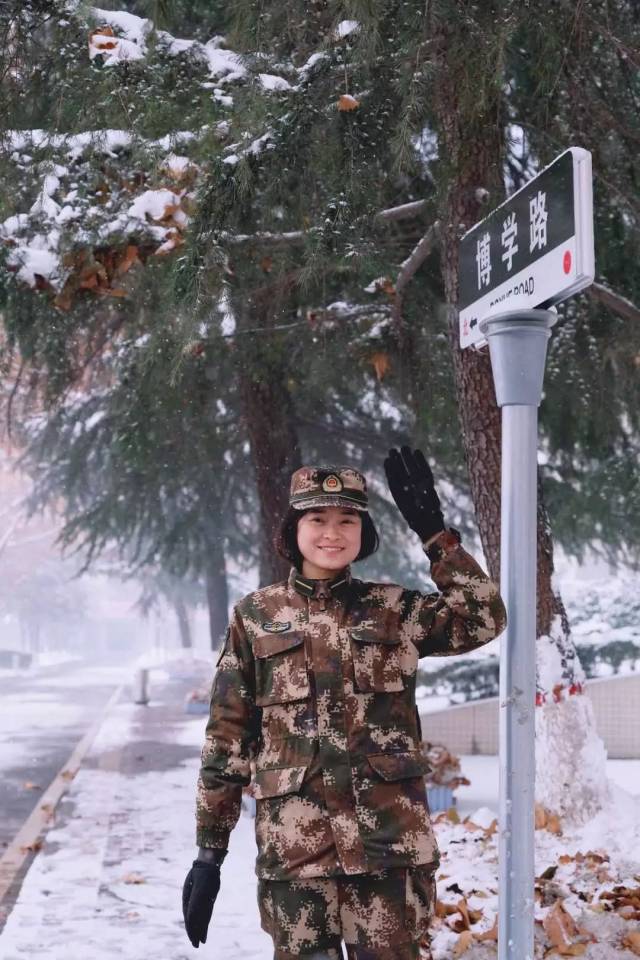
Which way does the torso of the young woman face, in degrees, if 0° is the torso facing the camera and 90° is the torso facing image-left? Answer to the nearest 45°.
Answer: approximately 0°

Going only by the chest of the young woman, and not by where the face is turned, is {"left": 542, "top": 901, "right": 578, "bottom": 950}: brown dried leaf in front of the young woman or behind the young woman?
behind

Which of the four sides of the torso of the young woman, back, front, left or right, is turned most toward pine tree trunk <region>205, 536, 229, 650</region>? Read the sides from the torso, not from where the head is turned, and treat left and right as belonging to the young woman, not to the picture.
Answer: back

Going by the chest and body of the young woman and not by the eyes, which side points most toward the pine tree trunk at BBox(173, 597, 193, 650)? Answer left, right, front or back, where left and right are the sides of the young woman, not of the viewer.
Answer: back

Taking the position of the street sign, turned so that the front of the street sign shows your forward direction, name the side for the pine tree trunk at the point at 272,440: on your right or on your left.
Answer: on your right

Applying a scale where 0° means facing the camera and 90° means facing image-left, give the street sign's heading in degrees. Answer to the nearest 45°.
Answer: approximately 45°

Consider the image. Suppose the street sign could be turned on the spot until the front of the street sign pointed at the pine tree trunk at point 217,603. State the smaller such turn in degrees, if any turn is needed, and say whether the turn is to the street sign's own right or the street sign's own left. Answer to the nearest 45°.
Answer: approximately 135° to the street sign's own right

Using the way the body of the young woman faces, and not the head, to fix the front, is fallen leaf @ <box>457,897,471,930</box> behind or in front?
behind

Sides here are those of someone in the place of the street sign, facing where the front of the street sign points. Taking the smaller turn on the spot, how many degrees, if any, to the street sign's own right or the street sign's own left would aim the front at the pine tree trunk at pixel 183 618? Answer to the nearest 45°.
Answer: approximately 135° to the street sign's own right
